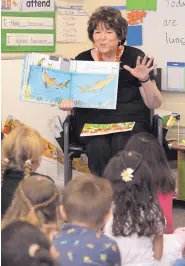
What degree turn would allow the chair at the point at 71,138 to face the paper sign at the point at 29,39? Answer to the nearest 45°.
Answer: approximately 135° to its right

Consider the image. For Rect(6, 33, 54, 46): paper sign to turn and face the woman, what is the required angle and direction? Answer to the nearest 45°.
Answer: approximately 45° to its left

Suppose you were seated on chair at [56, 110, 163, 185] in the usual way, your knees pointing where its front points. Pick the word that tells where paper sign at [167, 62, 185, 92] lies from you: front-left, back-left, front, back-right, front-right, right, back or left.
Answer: back-left

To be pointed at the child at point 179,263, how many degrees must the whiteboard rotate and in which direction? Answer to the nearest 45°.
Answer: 0° — it already faces them

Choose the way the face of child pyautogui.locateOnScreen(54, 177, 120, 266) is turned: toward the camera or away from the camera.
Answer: away from the camera

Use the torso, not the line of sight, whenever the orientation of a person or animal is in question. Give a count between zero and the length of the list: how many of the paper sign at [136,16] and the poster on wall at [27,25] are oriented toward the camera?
2

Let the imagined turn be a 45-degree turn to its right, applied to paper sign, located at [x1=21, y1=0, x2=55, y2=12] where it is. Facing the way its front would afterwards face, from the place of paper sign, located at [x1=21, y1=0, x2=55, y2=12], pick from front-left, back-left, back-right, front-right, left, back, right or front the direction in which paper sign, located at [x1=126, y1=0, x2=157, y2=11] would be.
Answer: back-left

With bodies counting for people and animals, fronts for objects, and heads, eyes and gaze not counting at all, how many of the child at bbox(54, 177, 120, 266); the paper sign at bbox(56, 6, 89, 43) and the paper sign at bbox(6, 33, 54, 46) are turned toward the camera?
2

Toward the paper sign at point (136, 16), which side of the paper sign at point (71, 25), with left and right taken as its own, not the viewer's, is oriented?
left

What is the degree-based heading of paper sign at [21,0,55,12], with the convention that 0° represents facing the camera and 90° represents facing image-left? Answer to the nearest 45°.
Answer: approximately 0°

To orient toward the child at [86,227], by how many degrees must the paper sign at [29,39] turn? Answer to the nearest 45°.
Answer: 0° — it already faces them

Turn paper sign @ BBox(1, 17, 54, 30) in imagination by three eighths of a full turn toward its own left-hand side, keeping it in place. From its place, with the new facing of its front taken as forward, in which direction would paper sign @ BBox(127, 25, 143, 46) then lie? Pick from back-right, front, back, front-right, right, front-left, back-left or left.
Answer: front-right
